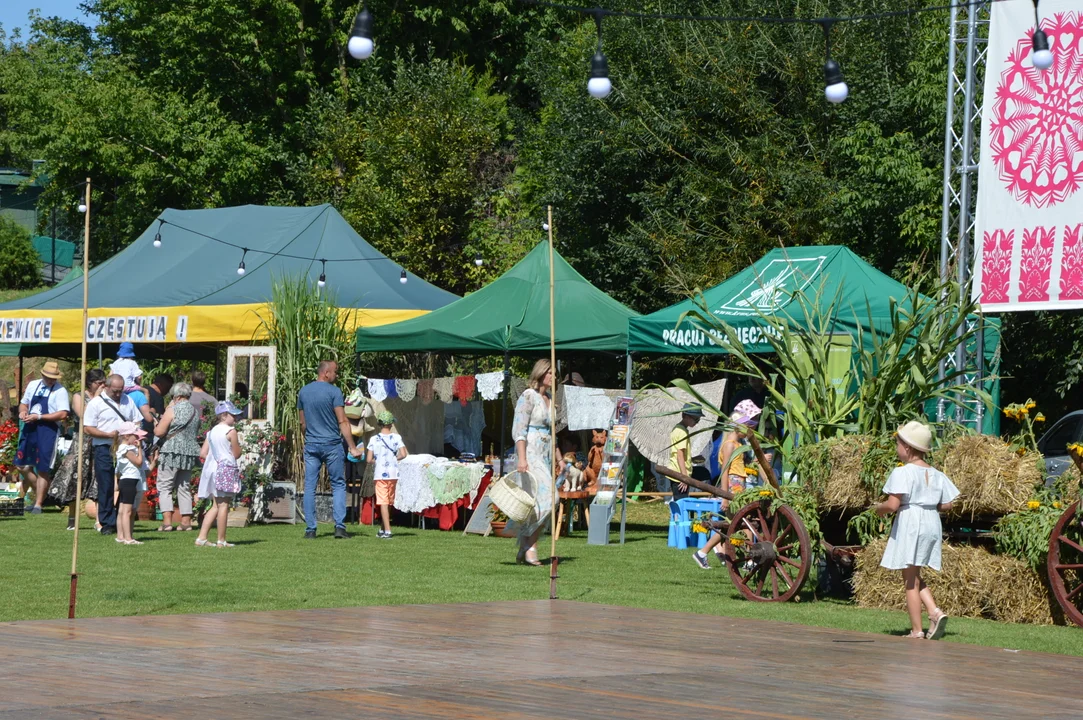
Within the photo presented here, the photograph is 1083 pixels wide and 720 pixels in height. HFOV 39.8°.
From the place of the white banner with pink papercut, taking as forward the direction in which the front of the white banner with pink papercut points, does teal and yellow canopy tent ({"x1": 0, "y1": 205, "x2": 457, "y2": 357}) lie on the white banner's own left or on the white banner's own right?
on the white banner's own right

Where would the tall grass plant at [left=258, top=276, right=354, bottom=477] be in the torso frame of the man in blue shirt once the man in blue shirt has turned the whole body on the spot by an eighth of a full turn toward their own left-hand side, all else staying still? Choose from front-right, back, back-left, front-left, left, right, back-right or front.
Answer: front

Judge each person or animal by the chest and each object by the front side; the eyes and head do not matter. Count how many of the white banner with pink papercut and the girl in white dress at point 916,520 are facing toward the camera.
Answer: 1

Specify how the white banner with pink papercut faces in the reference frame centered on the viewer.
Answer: facing the viewer

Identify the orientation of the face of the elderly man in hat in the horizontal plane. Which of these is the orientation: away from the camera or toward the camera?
toward the camera

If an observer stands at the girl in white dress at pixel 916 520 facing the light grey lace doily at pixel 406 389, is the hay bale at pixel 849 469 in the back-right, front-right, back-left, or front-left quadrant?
front-right

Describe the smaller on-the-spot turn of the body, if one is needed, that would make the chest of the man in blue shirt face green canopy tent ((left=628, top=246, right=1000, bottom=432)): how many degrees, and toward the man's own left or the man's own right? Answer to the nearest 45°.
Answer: approximately 45° to the man's own right

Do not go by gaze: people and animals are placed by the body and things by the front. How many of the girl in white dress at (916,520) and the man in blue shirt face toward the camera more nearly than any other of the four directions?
0

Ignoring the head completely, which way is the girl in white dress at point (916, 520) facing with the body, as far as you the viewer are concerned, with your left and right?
facing away from the viewer and to the left of the viewer

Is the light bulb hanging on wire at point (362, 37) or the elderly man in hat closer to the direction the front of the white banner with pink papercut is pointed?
the light bulb hanging on wire

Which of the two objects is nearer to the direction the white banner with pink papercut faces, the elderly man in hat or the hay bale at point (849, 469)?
the hay bale

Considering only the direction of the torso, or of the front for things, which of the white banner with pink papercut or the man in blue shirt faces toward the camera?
the white banner with pink papercut

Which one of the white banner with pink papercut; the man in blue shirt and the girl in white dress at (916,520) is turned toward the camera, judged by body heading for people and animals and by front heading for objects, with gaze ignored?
the white banner with pink papercut

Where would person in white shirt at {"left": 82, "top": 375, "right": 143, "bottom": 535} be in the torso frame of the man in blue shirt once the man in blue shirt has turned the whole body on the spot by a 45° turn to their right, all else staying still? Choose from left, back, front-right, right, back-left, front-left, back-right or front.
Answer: back

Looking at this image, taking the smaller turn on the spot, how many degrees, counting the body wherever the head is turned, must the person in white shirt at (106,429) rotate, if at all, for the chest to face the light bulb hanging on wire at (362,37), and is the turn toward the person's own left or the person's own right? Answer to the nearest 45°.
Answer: approximately 45° to the person's own right

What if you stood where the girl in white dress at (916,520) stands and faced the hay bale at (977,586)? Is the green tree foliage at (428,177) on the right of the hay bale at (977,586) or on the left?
left
